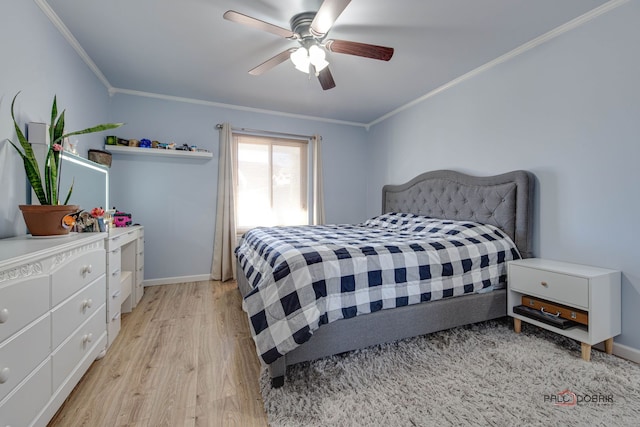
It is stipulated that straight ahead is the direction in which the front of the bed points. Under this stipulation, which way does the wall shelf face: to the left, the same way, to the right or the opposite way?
to the left

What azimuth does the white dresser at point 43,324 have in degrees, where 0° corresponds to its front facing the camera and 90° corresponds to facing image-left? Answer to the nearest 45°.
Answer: approximately 315°

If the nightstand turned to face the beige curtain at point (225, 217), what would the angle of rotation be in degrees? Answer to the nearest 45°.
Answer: approximately 45° to its right

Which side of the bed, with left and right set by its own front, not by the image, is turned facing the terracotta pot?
front

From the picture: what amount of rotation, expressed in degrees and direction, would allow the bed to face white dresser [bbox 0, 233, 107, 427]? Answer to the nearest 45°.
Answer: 0° — it already faces it

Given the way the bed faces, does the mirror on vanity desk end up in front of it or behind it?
in front

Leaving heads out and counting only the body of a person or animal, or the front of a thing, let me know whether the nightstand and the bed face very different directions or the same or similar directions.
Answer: same or similar directions

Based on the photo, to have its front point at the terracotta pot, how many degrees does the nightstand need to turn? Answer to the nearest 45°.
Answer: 0° — it already faces it

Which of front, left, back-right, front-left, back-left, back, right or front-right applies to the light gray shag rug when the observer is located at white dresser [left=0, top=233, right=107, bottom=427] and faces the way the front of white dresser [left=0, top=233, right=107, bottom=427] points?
front

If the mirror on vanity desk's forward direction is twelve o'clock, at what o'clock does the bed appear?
The bed is roughly at 12 o'clock from the mirror on vanity desk.

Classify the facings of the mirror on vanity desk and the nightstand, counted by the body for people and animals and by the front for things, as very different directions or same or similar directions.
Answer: very different directions

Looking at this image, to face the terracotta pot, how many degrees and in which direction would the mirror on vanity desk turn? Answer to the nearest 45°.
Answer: approximately 45° to its right

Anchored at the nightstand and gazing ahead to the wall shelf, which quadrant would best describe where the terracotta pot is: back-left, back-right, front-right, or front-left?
front-left

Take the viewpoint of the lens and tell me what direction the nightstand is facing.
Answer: facing the viewer and to the left of the viewer

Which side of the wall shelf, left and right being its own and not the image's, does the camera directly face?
front

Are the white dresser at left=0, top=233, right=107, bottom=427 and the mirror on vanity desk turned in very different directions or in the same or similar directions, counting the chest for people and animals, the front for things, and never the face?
same or similar directions

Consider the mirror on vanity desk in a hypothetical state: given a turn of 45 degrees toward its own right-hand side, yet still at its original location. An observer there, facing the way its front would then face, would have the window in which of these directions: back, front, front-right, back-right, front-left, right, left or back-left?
left

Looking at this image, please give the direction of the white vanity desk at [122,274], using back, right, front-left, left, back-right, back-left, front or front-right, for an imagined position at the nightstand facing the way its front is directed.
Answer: front
